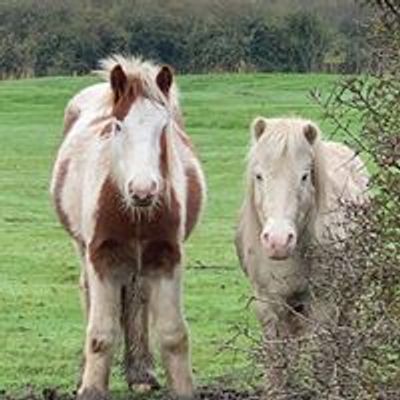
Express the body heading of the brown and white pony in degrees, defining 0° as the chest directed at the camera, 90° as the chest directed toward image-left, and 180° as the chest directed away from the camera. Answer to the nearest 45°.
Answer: approximately 0°
